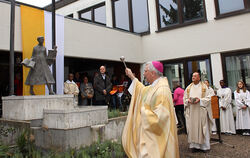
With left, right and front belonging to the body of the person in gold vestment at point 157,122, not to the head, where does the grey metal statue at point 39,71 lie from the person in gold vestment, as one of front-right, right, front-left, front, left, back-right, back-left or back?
front-right

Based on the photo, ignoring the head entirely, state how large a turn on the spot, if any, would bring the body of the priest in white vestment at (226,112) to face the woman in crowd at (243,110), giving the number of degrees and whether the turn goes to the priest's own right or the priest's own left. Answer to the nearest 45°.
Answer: approximately 135° to the priest's own left

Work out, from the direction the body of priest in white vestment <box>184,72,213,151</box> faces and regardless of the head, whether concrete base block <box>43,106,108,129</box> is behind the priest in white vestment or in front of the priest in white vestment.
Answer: in front

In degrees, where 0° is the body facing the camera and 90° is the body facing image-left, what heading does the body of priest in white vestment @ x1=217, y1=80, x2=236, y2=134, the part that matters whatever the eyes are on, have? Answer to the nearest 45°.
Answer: approximately 45°

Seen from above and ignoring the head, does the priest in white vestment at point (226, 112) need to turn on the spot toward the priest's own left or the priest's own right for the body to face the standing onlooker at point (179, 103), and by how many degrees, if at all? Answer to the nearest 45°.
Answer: approximately 45° to the priest's own right

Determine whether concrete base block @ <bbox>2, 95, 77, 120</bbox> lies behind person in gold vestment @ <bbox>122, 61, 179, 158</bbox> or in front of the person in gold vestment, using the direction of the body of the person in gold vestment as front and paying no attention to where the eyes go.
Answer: in front

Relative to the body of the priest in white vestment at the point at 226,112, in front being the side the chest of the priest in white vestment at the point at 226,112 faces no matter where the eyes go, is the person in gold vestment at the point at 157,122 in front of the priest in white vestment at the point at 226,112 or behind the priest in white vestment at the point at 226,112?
in front

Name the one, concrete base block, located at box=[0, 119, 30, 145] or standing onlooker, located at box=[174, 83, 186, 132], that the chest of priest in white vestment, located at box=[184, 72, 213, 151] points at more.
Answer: the concrete base block

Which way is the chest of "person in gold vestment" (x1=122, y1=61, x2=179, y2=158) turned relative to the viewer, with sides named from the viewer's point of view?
facing to the left of the viewer

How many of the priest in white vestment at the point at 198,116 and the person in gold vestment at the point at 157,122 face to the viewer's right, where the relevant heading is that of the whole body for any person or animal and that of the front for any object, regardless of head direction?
0

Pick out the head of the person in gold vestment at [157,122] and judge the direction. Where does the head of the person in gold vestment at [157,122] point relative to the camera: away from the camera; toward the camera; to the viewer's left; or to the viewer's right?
to the viewer's left

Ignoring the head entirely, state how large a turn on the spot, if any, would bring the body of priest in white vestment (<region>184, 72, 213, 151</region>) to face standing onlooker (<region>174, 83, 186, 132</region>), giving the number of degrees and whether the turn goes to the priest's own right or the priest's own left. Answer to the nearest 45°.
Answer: approximately 135° to the priest's own right
